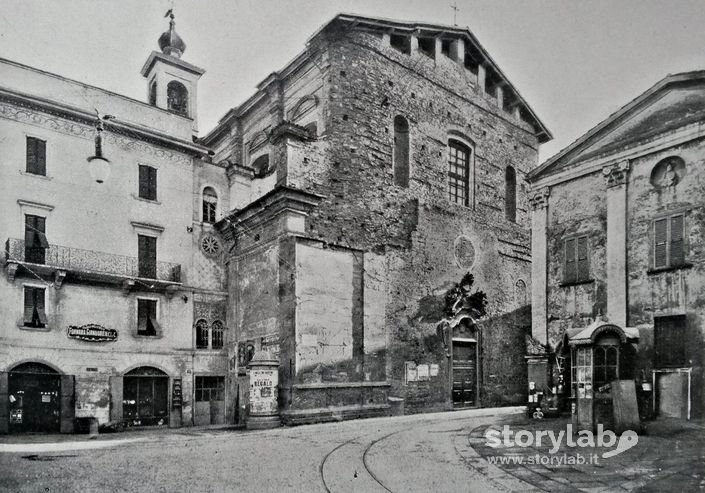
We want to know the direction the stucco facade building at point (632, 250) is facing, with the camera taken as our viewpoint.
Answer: facing the viewer and to the left of the viewer

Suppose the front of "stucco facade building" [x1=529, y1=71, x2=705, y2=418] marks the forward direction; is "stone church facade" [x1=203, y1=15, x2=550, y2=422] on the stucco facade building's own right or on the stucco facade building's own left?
on the stucco facade building's own right
